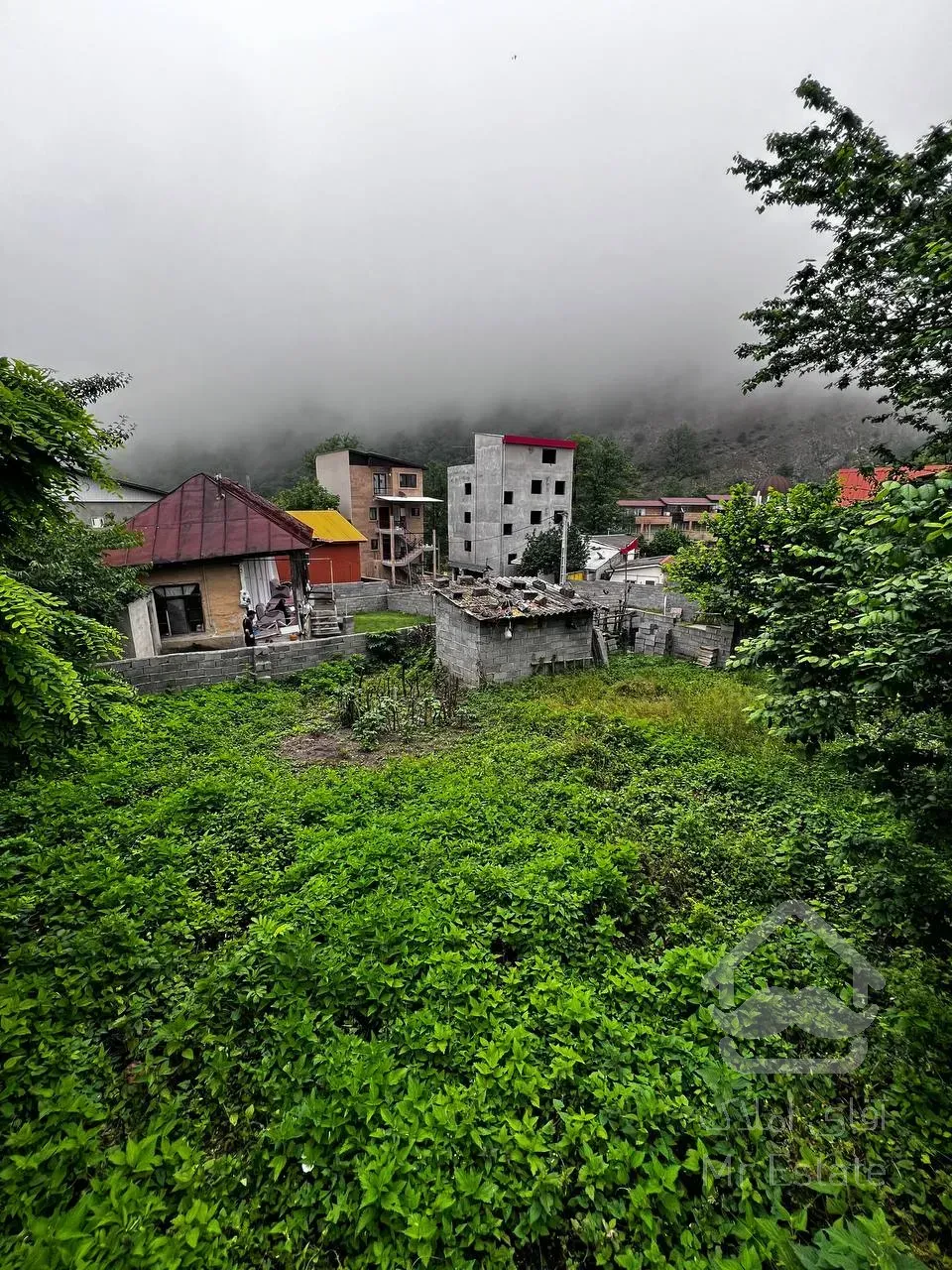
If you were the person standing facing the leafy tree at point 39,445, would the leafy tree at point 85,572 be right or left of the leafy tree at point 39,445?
right

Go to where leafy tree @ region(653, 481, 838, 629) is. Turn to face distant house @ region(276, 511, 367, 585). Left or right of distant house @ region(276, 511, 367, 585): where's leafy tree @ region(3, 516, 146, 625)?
left

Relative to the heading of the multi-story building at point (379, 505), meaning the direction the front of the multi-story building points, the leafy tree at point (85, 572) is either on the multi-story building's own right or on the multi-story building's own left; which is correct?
on the multi-story building's own right

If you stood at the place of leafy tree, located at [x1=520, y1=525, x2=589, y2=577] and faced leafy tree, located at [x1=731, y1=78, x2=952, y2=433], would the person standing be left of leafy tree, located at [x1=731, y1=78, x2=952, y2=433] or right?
right

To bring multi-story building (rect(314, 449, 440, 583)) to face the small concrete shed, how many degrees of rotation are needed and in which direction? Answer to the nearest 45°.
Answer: approximately 45° to its right

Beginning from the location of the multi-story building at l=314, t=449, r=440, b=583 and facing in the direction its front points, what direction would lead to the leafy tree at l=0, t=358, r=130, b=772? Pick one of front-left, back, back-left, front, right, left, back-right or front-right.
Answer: front-right

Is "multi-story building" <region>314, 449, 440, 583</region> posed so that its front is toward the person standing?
no

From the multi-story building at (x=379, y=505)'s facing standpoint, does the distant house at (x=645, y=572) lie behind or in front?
in front

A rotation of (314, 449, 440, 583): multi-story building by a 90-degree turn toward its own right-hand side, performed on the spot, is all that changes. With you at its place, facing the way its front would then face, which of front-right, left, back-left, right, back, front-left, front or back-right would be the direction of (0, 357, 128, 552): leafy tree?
front-left

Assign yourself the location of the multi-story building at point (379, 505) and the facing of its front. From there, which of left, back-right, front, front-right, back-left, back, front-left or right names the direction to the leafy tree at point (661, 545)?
front-left

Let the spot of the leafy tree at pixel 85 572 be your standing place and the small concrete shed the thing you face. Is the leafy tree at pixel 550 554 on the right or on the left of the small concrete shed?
left

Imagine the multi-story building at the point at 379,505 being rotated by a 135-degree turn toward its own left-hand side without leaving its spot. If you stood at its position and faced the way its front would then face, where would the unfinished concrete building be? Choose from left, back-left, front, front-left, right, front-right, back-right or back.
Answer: right

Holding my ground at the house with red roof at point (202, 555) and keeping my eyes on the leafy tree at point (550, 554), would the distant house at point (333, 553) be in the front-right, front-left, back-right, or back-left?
front-left

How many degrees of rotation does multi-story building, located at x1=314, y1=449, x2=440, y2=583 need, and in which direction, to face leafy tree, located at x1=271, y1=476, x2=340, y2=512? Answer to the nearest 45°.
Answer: approximately 135° to its right
